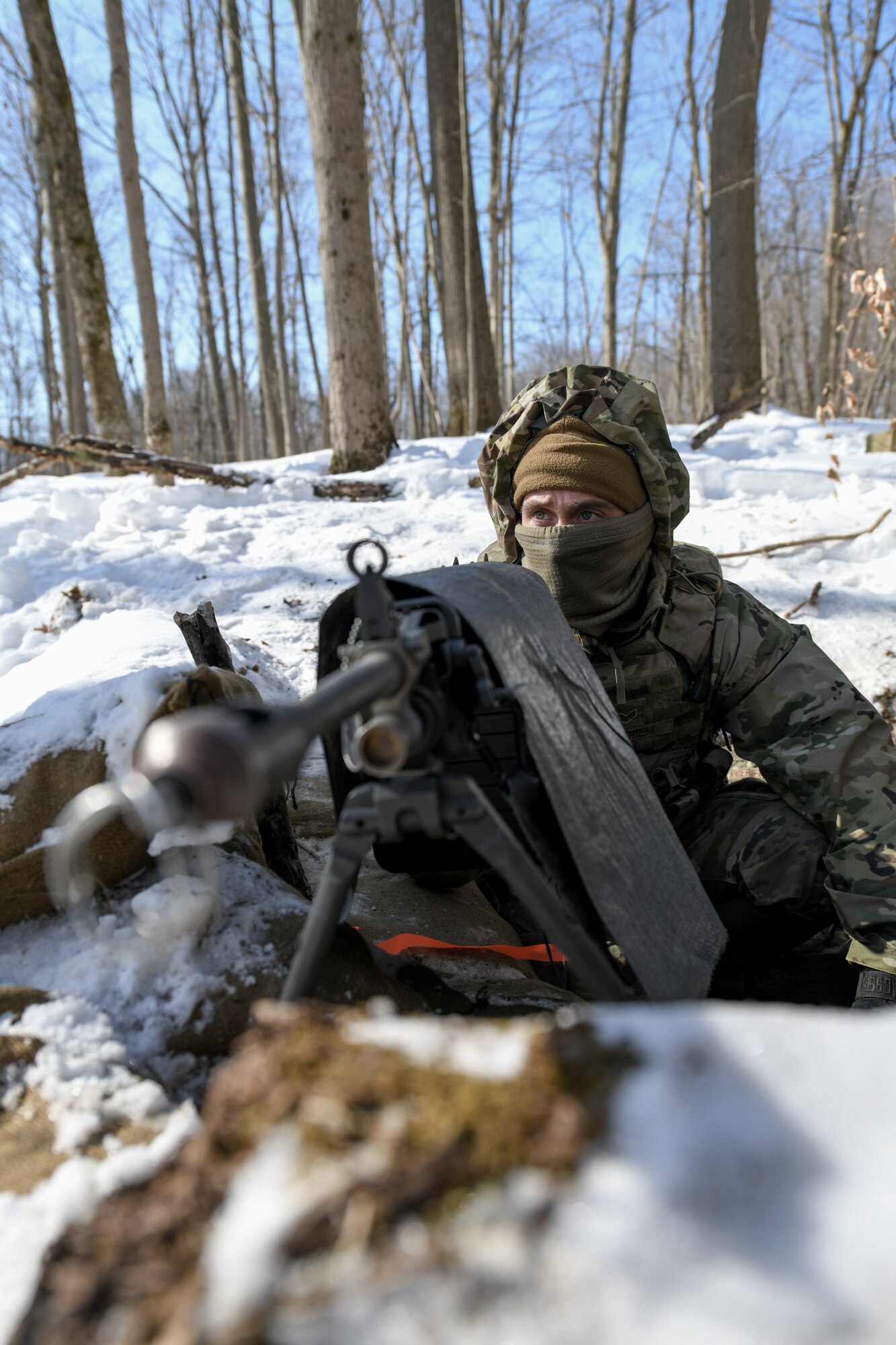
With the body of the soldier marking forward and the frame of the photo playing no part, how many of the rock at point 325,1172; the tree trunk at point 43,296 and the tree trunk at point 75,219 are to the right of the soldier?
2

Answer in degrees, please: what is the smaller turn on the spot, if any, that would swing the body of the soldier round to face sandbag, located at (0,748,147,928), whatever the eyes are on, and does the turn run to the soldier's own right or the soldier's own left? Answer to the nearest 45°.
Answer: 0° — they already face it

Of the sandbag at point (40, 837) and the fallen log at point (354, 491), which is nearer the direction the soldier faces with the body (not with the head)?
the sandbag

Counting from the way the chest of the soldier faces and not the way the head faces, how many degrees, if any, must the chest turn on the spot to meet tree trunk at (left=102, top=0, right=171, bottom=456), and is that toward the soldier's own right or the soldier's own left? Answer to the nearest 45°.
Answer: approximately 90° to the soldier's own right

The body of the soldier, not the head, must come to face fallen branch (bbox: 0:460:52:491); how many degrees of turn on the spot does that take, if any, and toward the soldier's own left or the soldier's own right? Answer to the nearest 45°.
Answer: approximately 90° to the soldier's own right

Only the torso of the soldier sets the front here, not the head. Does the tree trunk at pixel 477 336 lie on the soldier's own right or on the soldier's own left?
on the soldier's own right

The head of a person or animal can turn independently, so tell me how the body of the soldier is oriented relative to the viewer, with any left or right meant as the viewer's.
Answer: facing the viewer and to the left of the viewer

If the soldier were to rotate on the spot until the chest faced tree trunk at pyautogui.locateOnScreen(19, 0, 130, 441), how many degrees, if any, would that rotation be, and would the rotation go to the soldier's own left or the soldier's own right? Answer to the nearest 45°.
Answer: approximately 90° to the soldier's own right

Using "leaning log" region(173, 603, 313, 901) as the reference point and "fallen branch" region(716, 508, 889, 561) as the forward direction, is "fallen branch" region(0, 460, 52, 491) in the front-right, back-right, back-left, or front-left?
front-left

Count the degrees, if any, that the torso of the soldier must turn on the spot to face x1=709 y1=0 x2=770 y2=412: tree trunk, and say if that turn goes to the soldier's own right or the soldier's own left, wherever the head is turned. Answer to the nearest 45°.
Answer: approximately 135° to the soldier's own right

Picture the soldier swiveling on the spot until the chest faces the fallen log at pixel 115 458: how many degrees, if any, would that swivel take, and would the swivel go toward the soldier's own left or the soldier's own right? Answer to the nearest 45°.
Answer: approximately 90° to the soldier's own right

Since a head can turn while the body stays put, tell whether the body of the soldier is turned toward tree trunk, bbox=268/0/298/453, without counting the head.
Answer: no

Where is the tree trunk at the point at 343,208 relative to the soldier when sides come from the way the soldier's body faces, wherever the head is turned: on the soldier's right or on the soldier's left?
on the soldier's right

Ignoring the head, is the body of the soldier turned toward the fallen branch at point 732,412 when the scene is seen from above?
no

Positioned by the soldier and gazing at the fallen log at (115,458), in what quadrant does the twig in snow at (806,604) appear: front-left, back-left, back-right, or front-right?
front-right
